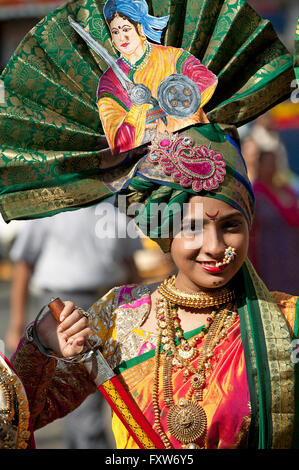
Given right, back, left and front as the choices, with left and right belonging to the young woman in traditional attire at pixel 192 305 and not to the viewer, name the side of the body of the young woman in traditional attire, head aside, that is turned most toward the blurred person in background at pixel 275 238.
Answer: back

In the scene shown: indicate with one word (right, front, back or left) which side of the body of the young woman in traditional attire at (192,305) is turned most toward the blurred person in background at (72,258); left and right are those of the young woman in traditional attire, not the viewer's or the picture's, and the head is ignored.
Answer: back

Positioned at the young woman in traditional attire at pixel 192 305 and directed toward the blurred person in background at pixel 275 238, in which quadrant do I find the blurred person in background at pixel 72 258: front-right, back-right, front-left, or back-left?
front-left

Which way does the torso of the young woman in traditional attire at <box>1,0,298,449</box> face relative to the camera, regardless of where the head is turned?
toward the camera
